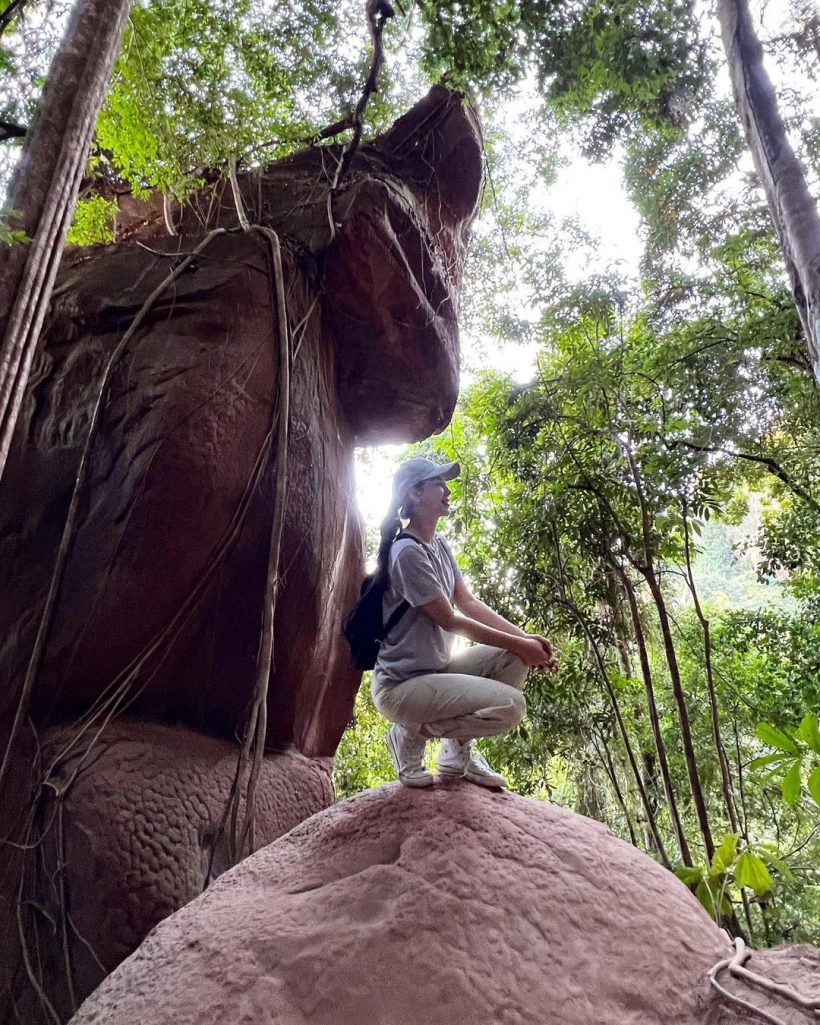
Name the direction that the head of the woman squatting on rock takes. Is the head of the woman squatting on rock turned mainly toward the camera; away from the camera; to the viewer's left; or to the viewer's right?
to the viewer's right

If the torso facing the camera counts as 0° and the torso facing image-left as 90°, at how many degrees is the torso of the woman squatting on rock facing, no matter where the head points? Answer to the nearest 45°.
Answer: approximately 270°

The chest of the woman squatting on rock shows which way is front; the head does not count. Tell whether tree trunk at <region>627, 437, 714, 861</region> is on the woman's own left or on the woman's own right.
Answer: on the woman's own left

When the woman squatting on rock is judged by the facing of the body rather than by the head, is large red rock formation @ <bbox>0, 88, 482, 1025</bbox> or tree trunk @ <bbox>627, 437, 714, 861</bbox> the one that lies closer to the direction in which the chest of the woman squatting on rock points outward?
the tree trunk

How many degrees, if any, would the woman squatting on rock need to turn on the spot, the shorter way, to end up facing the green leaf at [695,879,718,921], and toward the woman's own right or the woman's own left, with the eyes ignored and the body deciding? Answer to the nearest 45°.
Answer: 0° — they already face it
